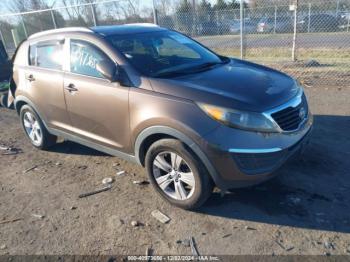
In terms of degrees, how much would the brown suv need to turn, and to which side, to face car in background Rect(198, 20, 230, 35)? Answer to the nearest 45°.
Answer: approximately 135° to its left

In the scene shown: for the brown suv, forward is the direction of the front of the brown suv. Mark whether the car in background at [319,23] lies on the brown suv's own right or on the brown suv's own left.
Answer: on the brown suv's own left

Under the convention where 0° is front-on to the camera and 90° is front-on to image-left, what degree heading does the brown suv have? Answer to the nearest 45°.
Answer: approximately 315°

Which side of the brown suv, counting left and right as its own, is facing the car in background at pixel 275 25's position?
left

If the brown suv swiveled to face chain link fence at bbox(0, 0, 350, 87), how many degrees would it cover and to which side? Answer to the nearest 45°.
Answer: approximately 135° to its left
